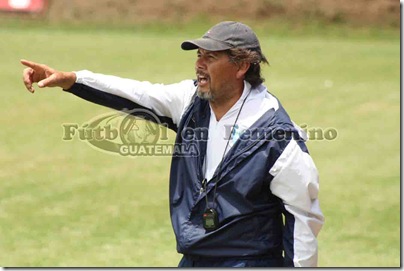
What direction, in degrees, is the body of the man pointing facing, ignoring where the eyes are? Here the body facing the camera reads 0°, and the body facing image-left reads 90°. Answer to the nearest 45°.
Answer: approximately 45°
